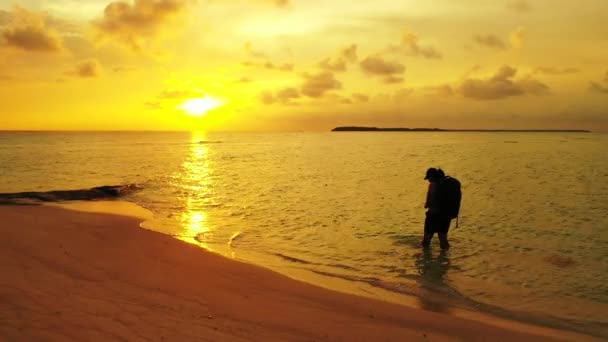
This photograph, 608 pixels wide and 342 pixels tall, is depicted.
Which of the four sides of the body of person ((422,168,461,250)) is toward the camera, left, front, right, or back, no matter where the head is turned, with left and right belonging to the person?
left
